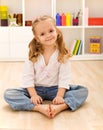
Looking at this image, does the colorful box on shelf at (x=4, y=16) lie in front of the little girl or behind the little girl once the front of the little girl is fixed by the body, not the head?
behind

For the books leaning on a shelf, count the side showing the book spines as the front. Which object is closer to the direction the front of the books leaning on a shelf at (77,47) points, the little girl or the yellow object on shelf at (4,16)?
the little girl

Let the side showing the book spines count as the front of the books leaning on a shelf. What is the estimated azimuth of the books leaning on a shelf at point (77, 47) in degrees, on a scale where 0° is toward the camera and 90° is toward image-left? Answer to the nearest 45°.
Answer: approximately 0°

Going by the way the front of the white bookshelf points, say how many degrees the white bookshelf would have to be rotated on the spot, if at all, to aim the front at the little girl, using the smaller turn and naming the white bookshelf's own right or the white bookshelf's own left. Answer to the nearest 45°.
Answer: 0° — it already faces them

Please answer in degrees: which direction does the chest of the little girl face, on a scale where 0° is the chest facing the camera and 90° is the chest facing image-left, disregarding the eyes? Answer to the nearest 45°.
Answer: approximately 0°

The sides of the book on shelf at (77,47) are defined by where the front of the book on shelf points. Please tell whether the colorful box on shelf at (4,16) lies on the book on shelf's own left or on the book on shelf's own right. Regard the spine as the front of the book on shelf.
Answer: on the book on shelf's own right

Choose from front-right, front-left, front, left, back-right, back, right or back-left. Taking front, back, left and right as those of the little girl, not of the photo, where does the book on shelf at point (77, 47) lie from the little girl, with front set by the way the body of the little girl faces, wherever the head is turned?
back
